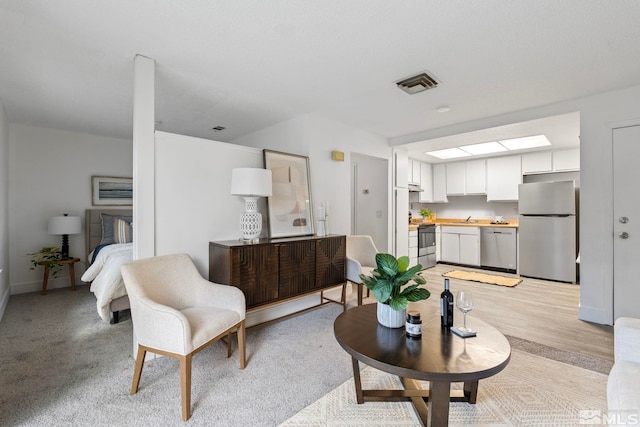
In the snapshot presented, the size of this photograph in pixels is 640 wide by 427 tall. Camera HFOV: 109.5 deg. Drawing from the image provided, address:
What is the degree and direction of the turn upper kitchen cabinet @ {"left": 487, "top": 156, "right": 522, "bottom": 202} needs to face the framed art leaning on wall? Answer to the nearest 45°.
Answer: approximately 45° to its right

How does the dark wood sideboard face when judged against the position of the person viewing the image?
facing the viewer and to the right of the viewer

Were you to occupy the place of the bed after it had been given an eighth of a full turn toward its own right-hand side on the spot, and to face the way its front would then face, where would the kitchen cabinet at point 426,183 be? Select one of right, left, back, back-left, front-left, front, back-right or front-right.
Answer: back-left

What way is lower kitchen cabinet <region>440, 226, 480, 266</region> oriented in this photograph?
toward the camera

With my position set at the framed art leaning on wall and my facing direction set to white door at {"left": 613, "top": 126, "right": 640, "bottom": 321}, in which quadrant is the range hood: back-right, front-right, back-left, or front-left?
front-left

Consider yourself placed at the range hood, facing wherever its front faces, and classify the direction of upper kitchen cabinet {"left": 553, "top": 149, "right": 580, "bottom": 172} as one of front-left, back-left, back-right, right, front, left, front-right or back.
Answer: front-left

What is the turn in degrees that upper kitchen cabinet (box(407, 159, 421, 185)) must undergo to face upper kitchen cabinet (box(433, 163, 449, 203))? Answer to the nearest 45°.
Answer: approximately 90° to its left

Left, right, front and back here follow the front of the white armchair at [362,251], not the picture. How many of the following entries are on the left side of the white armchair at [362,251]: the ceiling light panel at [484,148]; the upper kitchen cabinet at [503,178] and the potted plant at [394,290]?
2

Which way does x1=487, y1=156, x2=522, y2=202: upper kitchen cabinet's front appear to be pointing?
toward the camera

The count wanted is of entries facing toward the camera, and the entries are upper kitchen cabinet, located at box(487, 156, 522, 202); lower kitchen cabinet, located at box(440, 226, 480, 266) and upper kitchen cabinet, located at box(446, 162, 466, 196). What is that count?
3

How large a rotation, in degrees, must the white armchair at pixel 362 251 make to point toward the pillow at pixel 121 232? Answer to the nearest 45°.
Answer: approximately 135° to its right

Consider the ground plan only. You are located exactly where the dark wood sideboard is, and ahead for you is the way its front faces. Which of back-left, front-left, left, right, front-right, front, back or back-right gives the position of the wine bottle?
front

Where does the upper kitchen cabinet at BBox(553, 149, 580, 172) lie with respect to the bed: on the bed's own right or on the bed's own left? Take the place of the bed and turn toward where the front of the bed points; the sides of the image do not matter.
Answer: on the bed's own left

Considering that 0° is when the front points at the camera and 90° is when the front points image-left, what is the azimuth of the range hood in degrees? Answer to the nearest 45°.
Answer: approximately 315°

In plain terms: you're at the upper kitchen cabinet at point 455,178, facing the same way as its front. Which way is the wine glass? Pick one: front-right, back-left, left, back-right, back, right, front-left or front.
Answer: front

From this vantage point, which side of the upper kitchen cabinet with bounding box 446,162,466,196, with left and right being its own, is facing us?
front

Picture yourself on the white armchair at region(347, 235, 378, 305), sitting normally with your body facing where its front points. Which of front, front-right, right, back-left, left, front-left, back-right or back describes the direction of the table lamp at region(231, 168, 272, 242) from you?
right

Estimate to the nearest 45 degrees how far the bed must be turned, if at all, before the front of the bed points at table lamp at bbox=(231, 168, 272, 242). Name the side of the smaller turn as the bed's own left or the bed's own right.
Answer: approximately 45° to the bed's own left
